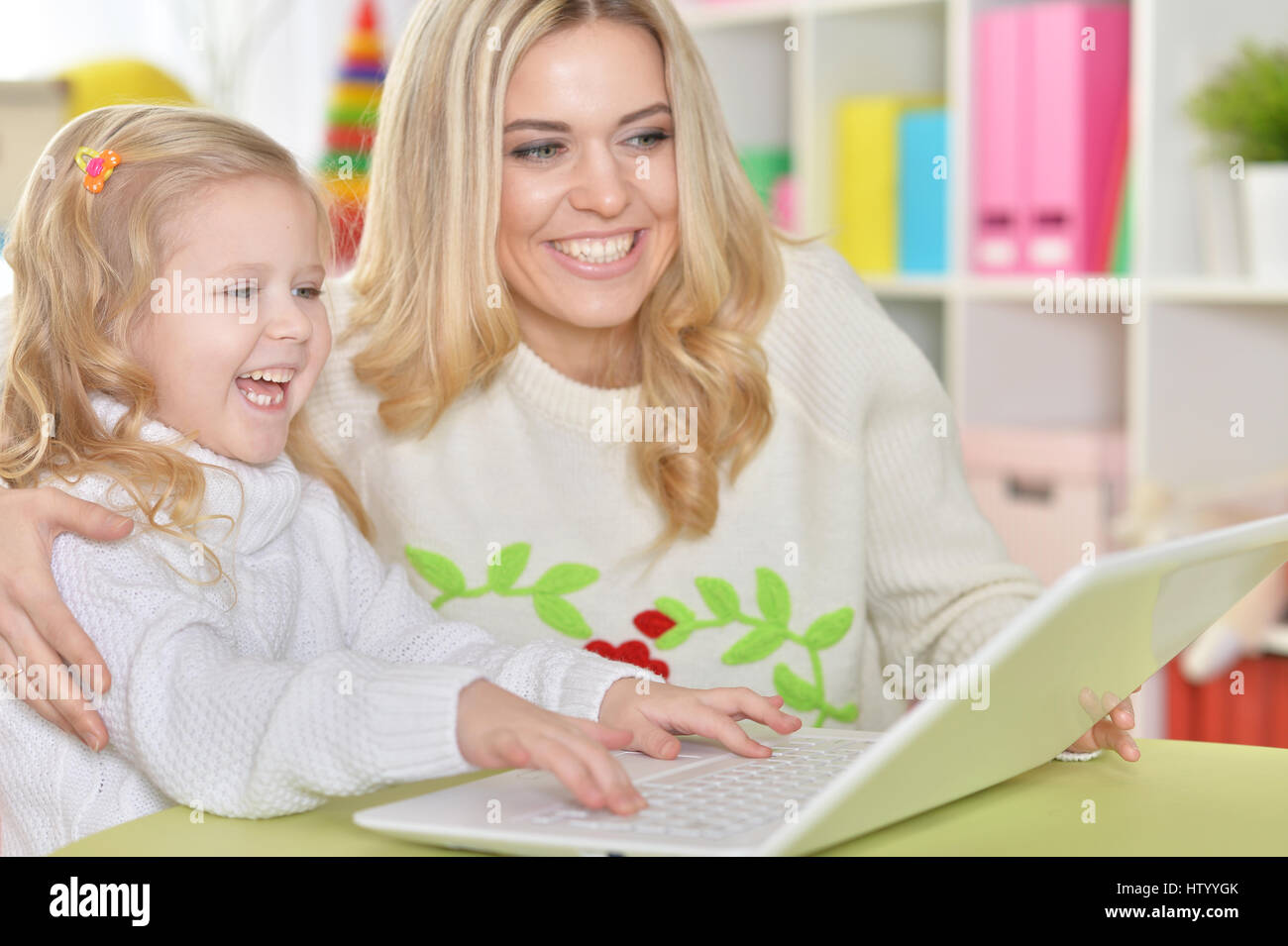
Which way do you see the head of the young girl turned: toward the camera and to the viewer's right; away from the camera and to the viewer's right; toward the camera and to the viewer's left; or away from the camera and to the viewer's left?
toward the camera and to the viewer's right

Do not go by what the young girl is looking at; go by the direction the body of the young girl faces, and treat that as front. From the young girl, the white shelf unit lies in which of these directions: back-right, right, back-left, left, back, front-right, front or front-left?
left

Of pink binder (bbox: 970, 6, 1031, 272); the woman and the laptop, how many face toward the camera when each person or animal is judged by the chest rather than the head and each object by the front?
2

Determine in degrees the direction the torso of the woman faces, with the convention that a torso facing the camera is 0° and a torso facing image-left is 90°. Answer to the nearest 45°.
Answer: approximately 0°

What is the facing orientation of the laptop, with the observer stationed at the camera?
facing away from the viewer and to the left of the viewer

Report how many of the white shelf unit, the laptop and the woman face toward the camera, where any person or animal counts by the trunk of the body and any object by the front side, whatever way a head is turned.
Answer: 2

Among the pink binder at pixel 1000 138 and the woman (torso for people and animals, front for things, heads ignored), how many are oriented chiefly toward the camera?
2

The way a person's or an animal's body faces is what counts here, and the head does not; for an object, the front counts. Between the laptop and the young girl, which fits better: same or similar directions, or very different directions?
very different directions

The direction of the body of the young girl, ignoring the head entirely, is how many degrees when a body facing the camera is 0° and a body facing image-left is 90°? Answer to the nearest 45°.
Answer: approximately 315°

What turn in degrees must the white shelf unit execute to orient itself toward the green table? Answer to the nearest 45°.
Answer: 0° — it already faces it

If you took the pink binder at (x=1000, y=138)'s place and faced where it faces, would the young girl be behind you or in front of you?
in front
